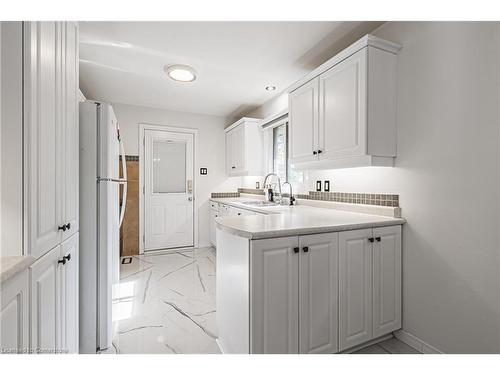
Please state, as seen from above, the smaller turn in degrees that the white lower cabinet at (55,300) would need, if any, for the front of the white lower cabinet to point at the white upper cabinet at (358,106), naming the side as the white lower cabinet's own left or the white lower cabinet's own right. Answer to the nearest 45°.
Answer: approximately 45° to the white lower cabinet's own left

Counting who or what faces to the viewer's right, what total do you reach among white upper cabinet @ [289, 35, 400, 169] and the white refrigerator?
1

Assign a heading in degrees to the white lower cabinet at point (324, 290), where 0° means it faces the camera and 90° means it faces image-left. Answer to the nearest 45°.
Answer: approximately 315°

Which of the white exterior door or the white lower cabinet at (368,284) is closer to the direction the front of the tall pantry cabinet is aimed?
the white lower cabinet

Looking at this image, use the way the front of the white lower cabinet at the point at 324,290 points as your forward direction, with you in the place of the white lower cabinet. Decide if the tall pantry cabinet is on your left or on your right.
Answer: on your right

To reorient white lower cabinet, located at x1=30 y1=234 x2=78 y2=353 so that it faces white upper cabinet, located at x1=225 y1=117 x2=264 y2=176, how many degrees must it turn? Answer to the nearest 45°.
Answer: approximately 90° to its left

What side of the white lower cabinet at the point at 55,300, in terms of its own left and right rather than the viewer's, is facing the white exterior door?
left

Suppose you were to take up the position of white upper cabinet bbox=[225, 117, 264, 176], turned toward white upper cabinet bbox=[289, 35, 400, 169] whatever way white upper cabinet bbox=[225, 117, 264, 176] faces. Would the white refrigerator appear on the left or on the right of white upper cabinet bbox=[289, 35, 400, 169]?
right

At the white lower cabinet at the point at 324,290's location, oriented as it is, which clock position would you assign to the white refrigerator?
The white refrigerator is roughly at 4 o'clock from the white lower cabinet.

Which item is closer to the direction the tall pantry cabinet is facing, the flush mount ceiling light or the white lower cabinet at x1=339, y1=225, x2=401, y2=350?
the white lower cabinet

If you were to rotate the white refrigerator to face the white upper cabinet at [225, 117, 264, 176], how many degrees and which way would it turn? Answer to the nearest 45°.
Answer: approximately 45° to its left

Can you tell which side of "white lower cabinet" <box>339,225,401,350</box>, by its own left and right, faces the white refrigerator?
right

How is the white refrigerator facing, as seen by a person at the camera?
facing to the right of the viewer

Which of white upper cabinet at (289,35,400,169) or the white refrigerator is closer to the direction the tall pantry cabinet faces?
the white upper cabinet

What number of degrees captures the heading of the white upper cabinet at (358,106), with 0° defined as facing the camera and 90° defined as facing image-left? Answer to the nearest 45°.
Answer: approximately 45°
